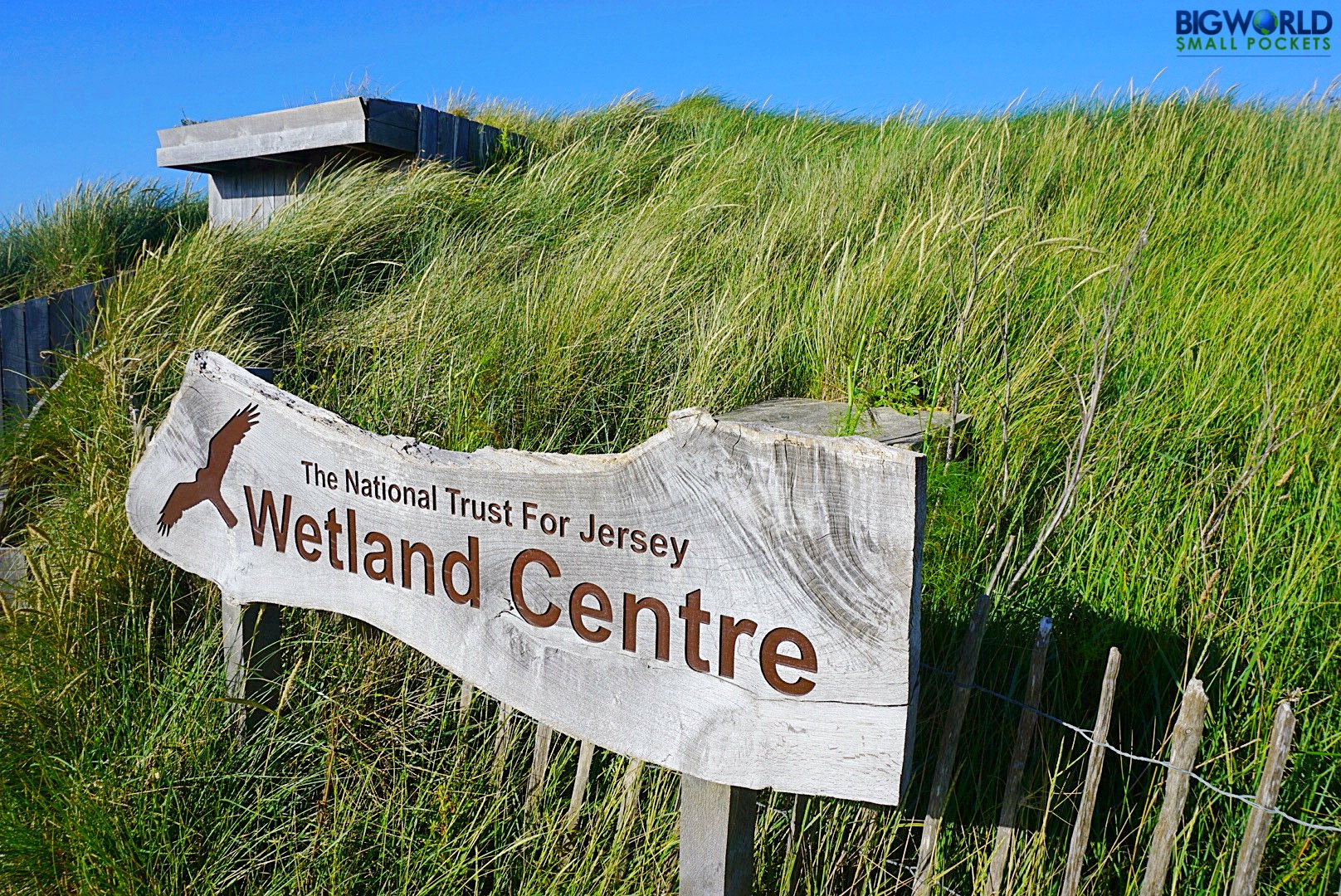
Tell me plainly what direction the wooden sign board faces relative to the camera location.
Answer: facing the viewer and to the left of the viewer

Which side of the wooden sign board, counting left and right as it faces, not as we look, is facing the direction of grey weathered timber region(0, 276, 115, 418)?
right

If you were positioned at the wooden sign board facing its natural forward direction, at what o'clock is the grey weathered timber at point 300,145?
The grey weathered timber is roughly at 4 o'clock from the wooden sign board.

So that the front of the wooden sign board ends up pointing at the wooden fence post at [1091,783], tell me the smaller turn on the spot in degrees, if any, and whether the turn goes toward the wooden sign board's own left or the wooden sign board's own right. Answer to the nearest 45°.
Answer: approximately 135° to the wooden sign board's own left

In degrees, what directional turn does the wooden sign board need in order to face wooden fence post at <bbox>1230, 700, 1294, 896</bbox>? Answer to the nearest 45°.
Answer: approximately 135° to its left

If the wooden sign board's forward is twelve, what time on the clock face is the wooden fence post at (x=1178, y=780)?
The wooden fence post is roughly at 8 o'clock from the wooden sign board.
